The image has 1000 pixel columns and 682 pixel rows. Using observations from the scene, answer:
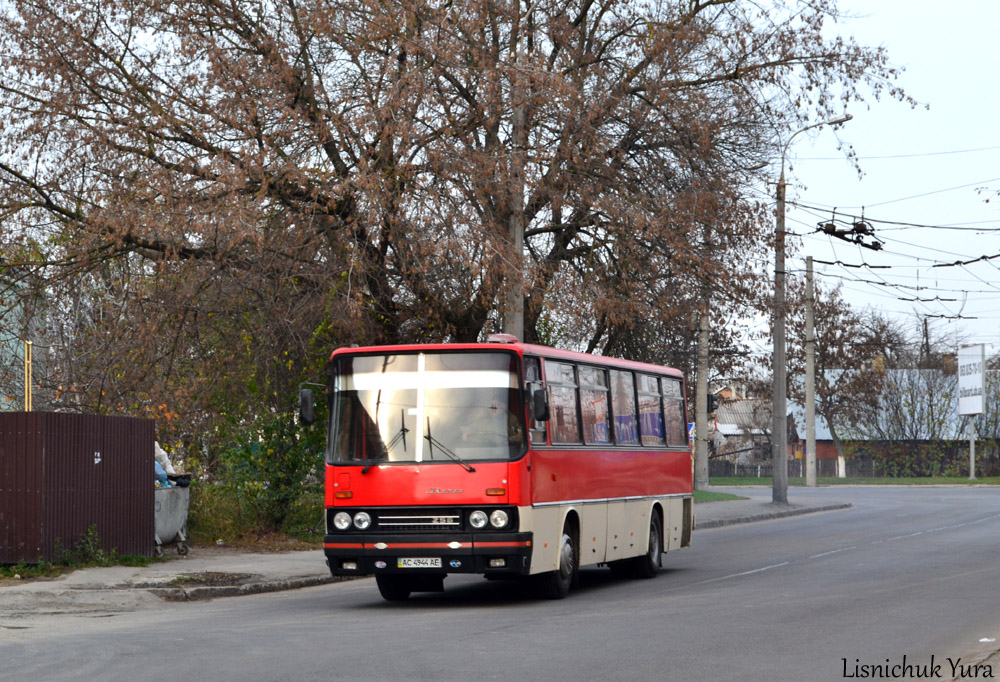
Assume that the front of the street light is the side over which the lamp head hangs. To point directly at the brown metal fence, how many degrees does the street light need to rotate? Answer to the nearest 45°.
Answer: approximately 90° to its right

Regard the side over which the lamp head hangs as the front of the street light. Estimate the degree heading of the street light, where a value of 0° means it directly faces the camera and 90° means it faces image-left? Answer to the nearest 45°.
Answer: approximately 270°

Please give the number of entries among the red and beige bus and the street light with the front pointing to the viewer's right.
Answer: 1

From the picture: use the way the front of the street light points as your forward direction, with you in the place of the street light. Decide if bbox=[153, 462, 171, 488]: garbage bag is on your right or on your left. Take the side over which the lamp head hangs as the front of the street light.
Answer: on your right

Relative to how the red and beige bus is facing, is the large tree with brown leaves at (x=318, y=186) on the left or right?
on its right

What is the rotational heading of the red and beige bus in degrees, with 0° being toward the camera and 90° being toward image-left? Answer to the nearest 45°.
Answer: approximately 45°

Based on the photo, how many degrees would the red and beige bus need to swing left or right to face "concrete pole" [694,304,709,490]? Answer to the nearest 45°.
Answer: approximately 135° to its right

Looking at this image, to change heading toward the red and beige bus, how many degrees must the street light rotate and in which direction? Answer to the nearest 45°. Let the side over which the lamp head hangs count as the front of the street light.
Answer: approximately 90° to its right

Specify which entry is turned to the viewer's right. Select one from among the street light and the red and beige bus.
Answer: the street light
